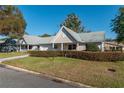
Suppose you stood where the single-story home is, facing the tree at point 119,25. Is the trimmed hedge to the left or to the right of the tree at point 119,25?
right

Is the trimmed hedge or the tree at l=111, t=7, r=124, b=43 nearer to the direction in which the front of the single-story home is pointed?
the trimmed hedge

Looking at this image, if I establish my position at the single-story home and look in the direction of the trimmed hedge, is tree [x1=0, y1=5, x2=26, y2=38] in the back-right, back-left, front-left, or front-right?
back-right

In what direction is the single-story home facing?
toward the camera

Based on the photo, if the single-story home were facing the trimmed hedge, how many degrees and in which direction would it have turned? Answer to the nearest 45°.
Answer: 0° — it already faces it

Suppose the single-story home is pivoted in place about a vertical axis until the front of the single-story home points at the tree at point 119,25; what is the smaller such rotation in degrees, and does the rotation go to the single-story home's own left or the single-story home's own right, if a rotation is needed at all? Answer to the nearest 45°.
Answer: approximately 45° to the single-story home's own left

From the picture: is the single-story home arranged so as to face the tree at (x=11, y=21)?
no

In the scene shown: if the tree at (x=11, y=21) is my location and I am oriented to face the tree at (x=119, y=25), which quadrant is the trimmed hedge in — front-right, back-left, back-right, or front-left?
front-right

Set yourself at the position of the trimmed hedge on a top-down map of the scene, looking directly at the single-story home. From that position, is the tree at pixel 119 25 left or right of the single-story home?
right
